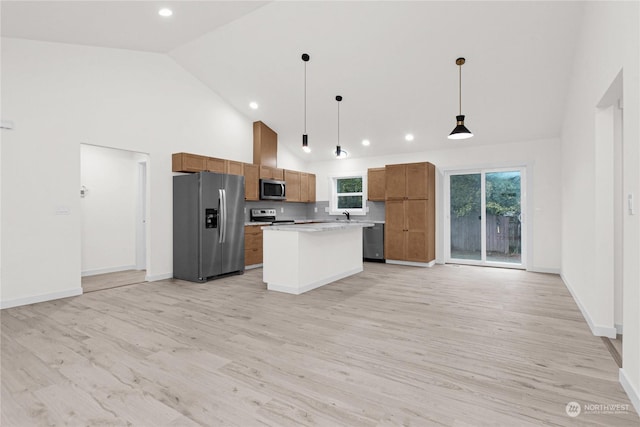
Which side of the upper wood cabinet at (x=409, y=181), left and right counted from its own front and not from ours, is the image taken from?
front

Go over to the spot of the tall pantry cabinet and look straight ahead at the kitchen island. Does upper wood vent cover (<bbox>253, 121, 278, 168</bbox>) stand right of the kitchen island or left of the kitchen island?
right

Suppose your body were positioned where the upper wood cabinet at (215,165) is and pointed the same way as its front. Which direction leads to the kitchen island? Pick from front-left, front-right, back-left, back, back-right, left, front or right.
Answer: front

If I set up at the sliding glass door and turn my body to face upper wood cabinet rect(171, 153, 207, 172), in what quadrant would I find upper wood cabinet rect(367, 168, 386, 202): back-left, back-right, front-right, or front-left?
front-right

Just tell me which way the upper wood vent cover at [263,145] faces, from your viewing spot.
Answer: facing the viewer and to the right of the viewer

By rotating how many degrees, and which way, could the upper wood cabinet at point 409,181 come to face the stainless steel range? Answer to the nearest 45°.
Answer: approximately 90° to its right

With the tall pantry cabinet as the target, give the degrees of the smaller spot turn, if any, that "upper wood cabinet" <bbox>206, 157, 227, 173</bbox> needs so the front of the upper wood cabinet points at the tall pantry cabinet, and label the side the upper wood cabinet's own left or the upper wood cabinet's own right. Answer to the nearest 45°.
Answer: approximately 45° to the upper wood cabinet's own left

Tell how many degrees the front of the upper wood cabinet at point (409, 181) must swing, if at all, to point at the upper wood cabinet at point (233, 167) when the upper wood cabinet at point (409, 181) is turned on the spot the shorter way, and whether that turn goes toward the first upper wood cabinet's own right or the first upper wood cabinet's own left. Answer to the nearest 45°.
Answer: approximately 45° to the first upper wood cabinet's own right

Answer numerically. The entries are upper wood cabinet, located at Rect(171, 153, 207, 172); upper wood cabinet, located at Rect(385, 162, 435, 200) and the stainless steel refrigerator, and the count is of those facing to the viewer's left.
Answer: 0

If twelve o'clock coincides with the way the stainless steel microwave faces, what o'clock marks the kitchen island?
The kitchen island is roughly at 1 o'clock from the stainless steel microwave.

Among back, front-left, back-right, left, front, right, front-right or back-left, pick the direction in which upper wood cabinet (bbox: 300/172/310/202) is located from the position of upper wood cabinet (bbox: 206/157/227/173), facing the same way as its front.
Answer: left
